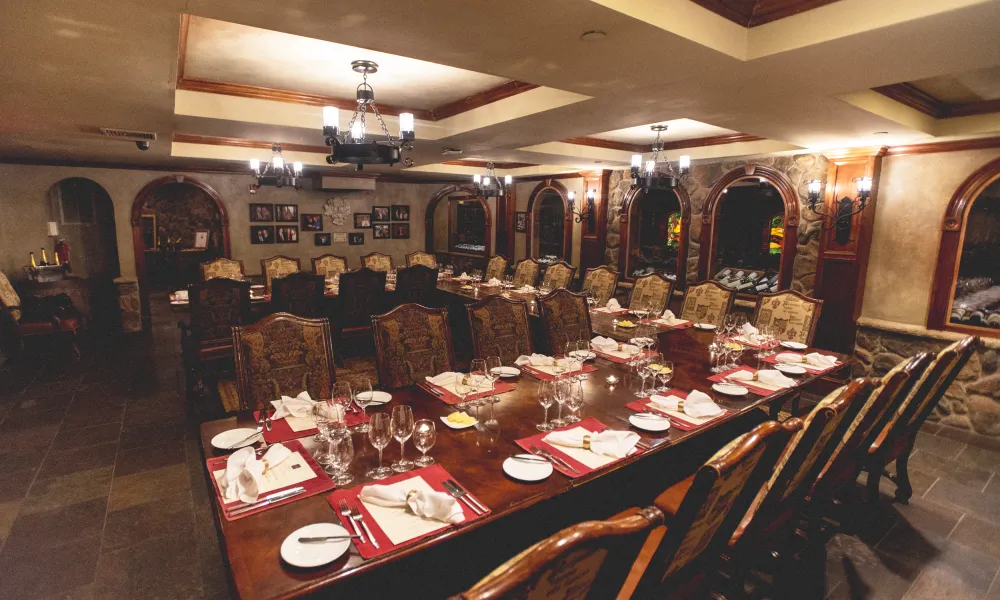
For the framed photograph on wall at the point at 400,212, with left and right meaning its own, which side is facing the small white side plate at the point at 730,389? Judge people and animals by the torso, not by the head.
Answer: front

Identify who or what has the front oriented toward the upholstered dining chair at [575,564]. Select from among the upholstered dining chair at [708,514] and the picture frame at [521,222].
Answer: the picture frame

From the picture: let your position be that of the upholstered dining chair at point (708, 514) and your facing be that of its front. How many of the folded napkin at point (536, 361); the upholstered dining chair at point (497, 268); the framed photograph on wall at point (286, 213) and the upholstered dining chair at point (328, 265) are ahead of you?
4

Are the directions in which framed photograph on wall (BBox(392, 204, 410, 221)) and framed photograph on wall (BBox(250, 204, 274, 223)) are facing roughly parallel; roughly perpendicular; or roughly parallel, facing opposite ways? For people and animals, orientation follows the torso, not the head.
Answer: roughly parallel

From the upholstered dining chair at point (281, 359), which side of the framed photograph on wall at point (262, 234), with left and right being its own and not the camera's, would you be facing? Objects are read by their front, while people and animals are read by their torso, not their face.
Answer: front

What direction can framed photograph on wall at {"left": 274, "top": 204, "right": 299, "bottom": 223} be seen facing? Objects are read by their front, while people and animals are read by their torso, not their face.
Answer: toward the camera

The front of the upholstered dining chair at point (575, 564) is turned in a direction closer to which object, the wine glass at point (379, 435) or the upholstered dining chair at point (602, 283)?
the wine glass

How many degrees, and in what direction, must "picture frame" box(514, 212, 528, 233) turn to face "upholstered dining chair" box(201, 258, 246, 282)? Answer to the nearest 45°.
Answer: approximately 45° to its right

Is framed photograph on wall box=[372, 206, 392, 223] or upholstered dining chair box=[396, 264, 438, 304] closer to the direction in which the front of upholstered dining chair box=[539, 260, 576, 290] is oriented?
the upholstered dining chair

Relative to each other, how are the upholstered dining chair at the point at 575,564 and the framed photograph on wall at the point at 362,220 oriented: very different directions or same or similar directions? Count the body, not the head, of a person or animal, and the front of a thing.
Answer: very different directions

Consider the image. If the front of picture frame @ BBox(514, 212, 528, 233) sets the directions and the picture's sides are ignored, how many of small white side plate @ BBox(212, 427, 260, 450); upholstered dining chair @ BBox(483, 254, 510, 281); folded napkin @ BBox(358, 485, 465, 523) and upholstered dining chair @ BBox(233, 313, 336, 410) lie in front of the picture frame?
4

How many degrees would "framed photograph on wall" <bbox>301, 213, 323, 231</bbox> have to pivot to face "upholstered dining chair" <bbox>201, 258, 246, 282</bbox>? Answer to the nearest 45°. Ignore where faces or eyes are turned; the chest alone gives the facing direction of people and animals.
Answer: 0° — it already faces it

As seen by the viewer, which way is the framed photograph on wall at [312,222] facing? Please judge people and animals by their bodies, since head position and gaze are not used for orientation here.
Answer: toward the camera

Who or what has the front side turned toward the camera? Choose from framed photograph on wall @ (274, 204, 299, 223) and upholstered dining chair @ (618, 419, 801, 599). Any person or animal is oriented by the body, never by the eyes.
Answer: the framed photograph on wall

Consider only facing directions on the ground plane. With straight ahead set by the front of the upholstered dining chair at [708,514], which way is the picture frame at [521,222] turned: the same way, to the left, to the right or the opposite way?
the opposite way
